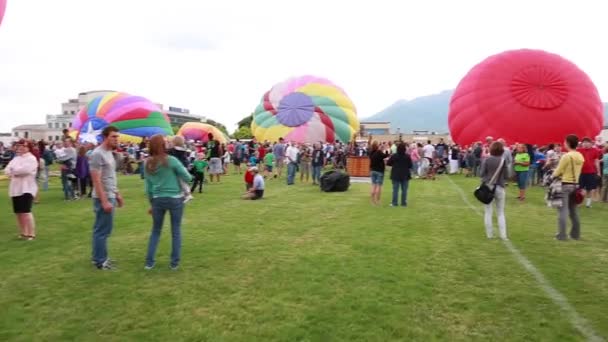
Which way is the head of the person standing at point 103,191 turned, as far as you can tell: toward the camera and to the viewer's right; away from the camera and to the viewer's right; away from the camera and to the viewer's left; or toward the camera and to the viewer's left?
toward the camera and to the viewer's right

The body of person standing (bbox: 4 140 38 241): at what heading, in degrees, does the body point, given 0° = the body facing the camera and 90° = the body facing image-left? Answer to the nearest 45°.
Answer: approximately 45°

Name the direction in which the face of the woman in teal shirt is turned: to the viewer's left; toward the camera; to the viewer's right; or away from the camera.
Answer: away from the camera

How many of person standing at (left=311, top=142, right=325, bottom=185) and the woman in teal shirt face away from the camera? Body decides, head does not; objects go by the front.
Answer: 2

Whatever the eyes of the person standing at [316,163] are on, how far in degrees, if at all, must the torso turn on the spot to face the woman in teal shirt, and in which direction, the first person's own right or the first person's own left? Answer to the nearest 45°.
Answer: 0° — they already face them

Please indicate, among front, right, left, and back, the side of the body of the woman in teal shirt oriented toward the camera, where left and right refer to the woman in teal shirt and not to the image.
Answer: back

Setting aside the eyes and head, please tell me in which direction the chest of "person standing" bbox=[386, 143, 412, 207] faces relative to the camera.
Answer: away from the camera

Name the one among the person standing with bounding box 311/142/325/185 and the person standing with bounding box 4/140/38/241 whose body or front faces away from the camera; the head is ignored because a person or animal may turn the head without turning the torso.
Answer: the person standing with bounding box 311/142/325/185

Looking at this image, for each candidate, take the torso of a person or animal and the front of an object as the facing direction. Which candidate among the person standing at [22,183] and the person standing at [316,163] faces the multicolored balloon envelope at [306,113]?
the person standing at [316,163]

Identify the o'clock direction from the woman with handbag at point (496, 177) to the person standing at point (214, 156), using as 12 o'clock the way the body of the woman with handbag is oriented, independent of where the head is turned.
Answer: The person standing is roughly at 10 o'clock from the woman with handbag.

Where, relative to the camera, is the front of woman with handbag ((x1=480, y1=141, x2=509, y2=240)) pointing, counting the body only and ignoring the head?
away from the camera

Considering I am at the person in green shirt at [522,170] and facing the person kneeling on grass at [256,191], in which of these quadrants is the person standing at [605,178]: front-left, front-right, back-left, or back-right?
back-left
